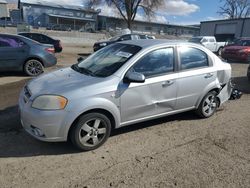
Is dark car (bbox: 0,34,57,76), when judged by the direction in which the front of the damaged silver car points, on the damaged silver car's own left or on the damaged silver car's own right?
on the damaged silver car's own right

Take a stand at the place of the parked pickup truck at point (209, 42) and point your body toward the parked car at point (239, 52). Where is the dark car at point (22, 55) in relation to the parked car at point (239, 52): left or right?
right

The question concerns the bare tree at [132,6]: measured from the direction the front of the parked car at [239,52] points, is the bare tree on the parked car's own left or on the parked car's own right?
on the parked car's own right

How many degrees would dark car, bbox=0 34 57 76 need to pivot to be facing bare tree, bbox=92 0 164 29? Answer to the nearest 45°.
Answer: approximately 135° to its right

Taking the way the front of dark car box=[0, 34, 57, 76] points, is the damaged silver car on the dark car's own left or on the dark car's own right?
on the dark car's own left

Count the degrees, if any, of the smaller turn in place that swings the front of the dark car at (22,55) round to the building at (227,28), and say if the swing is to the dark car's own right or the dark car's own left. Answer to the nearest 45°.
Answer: approximately 135° to the dark car's own right

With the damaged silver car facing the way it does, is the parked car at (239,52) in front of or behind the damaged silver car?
behind

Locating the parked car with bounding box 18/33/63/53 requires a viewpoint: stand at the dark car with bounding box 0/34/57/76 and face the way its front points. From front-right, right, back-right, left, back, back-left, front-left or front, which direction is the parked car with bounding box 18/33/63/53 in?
right

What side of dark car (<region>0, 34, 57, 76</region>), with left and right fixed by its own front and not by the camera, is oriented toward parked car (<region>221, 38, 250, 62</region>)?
back

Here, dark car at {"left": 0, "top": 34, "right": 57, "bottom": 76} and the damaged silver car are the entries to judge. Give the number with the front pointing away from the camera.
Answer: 0

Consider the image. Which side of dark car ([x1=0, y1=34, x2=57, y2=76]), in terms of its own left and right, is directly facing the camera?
left
